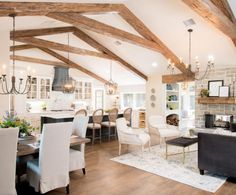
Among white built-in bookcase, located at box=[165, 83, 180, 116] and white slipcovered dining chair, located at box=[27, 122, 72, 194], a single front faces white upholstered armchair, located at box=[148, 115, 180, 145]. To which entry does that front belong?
the white built-in bookcase

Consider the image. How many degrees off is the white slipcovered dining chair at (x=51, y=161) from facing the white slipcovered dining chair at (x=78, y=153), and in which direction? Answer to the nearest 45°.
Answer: approximately 90° to its right

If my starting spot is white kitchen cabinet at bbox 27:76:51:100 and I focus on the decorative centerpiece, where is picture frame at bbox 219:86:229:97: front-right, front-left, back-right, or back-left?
front-left

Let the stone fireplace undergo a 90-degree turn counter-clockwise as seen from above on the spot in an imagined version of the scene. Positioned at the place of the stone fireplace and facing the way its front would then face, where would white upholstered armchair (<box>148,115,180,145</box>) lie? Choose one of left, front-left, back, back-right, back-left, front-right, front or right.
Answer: back-right

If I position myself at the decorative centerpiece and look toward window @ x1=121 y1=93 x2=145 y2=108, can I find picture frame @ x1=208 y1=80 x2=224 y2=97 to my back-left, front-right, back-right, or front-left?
front-right

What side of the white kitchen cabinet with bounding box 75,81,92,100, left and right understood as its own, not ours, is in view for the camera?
front

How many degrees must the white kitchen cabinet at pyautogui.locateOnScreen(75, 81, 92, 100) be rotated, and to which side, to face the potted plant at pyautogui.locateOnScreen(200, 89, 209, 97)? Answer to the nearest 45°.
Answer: approximately 45° to its left

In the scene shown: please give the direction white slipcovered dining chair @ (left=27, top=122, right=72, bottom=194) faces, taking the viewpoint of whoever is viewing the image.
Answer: facing away from the viewer and to the left of the viewer

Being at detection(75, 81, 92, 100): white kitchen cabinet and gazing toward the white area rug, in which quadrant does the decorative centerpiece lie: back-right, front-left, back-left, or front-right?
front-right

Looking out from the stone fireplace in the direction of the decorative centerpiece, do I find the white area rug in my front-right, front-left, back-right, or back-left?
front-left

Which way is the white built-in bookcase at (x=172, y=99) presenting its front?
toward the camera

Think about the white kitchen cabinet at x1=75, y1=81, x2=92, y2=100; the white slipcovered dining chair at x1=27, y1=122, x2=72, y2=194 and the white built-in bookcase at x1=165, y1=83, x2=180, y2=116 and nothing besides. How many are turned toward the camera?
2

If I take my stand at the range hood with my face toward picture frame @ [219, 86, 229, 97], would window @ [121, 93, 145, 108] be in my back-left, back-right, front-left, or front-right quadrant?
front-left

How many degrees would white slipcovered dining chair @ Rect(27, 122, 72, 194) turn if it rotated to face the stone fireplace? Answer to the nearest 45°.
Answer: approximately 90° to its right

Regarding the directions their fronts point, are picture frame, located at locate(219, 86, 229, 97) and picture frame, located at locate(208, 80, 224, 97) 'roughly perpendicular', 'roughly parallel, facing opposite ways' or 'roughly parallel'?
roughly parallel
